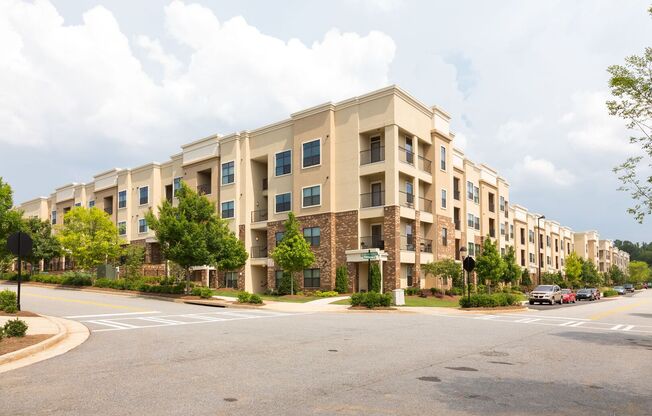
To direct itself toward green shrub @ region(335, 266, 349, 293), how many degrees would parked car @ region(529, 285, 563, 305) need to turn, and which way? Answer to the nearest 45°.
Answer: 0° — it already faces it

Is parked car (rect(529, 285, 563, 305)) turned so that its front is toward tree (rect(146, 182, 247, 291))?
yes

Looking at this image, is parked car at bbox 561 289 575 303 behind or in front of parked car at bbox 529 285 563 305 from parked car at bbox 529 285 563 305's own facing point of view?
behind

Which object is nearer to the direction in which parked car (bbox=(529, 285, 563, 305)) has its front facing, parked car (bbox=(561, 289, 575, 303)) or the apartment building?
the apartment building

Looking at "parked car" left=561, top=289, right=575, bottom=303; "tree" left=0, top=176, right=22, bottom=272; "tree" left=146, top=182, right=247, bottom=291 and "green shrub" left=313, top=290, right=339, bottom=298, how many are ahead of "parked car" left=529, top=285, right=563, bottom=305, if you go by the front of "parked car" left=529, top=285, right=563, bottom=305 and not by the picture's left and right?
3

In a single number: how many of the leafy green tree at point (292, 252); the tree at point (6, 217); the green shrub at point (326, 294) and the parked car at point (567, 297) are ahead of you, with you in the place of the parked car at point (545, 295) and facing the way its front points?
3

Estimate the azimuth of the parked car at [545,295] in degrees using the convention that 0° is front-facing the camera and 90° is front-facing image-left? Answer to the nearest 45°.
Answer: approximately 45°

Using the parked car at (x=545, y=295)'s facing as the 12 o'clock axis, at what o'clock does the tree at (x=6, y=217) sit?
The tree is roughly at 12 o'clock from the parked car.
